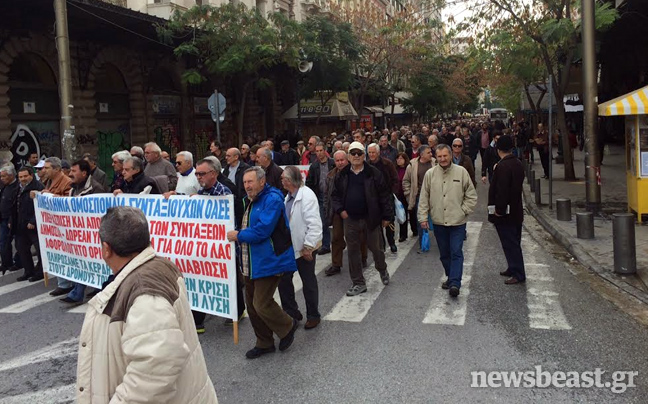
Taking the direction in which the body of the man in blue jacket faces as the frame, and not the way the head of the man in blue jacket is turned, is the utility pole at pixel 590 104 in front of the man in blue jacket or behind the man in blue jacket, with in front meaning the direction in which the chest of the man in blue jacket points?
behind

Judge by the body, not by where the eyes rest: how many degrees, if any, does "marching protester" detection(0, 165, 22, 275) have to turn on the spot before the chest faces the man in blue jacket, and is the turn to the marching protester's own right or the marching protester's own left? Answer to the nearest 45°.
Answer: approximately 45° to the marching protester's own left

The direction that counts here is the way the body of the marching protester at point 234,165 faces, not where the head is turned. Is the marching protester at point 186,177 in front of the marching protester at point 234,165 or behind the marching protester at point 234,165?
in front

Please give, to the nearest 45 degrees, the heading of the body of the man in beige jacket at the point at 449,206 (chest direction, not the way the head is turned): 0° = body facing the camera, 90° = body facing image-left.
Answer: approximately 0°

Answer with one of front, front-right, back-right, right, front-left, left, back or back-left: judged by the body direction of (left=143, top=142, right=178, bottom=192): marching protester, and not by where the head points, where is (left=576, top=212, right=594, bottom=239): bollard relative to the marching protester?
back-left

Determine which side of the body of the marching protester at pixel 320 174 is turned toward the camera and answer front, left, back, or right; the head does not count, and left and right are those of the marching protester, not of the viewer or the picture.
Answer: front

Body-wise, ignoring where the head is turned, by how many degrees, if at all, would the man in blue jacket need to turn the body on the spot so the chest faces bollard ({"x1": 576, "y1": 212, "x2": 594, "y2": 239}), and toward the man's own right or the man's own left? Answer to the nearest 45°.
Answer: approximately 180°

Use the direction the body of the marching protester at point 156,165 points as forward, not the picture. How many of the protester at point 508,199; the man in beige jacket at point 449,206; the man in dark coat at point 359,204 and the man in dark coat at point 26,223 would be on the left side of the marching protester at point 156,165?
3

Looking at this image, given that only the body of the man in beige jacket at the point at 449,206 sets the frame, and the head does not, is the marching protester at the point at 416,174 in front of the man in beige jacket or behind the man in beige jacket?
behind

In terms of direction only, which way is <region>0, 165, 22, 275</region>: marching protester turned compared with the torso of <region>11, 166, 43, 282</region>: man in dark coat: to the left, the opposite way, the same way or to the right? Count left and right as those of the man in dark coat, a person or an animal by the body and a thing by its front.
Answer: the same way

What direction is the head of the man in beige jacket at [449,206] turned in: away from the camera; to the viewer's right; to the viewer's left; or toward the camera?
toward the camera

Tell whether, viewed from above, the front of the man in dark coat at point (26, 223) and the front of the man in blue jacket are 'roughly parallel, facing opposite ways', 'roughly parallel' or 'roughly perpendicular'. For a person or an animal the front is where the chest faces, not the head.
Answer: roughly parallel
